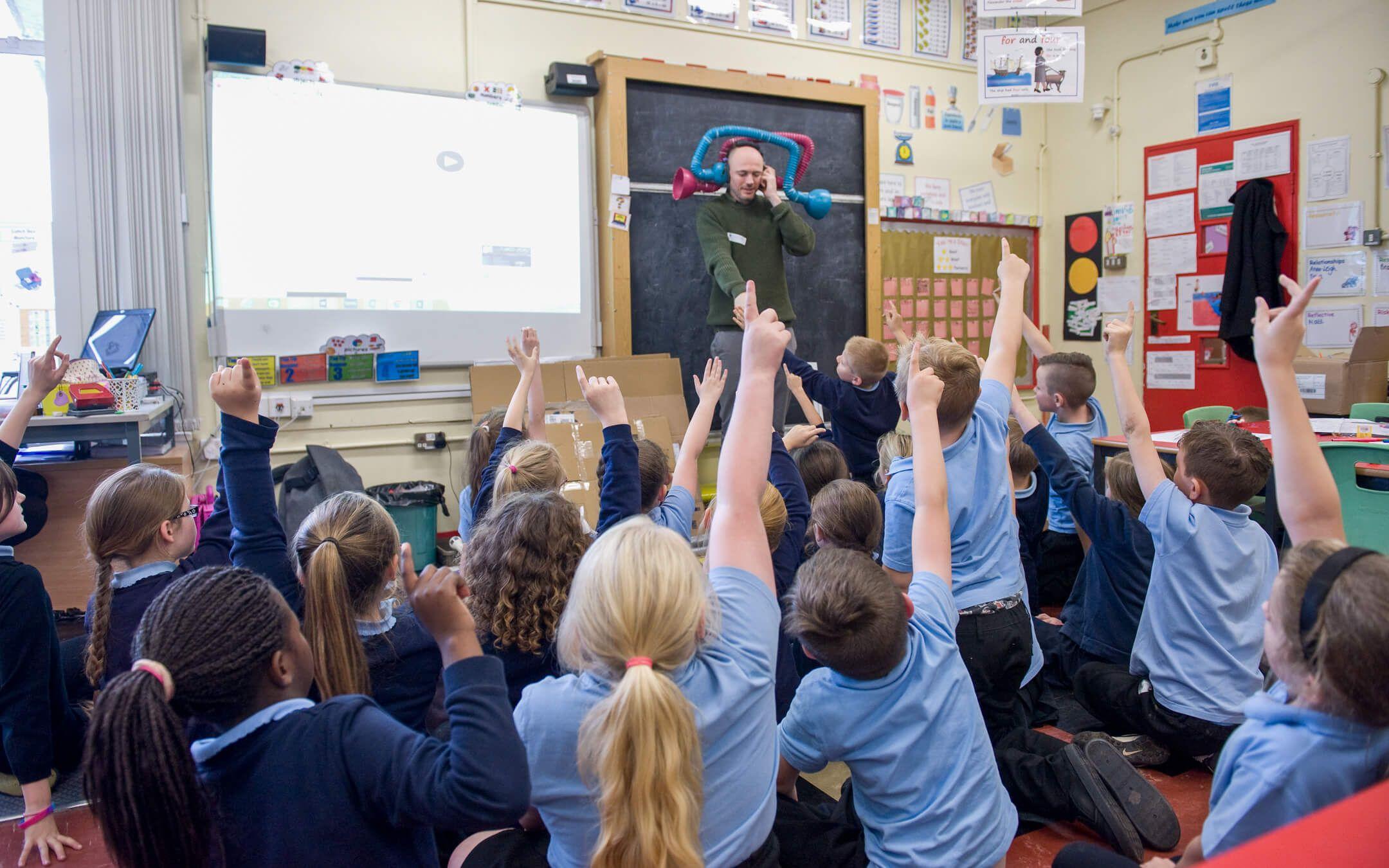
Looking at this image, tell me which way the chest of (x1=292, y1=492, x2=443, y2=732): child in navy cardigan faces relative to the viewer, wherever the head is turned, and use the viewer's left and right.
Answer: facing away from the viewer and to the right of the viewer

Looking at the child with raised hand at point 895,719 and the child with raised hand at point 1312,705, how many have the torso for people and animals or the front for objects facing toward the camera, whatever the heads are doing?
0

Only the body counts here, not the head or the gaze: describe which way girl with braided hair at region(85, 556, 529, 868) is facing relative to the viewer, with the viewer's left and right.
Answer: facing away from the viewer and to the right of the viewer

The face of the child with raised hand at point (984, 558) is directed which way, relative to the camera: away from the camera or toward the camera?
away from the camera

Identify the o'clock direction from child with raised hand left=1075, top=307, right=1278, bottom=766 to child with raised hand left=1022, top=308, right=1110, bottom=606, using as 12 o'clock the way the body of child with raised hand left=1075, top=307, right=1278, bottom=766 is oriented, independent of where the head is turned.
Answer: child with raised hand left=1022, top=308, right=1110, bottom=606 is roughly at 1 o'clock from child with raised hand left=1075, top=307, right=1278, bottom=766.

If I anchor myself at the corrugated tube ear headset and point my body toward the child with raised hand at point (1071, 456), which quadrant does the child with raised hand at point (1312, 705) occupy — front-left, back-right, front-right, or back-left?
front-right

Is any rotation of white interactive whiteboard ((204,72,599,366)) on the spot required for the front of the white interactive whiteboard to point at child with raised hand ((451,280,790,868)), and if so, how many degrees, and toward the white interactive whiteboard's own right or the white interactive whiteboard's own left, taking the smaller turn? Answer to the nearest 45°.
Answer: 0° — it already faces them

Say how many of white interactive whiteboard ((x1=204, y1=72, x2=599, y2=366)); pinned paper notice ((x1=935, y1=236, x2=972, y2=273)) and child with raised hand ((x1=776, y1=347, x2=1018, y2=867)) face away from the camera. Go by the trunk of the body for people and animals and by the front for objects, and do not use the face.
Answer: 1

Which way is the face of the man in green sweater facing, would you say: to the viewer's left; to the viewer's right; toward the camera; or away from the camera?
toward the camera

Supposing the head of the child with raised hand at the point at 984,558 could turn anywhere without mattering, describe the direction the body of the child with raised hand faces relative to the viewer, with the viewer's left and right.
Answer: facing away from the viewer and to the left of the viewer

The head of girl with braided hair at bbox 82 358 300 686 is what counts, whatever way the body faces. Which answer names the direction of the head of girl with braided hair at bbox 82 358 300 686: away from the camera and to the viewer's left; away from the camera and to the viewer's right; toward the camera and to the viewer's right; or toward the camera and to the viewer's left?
away from the camera and to the viewer's right

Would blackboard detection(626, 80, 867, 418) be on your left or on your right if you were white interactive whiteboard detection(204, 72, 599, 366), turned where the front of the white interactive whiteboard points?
on your left

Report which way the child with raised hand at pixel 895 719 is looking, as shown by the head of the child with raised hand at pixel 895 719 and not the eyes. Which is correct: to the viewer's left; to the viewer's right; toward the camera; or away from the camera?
away from the camera

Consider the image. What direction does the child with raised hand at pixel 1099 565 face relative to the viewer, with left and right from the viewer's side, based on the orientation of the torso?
facing away from the viewer and to the left of the viewer

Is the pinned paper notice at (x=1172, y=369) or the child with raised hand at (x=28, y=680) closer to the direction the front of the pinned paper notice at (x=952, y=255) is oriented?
the child with raised hand

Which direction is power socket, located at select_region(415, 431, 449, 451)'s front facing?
toward the camera
